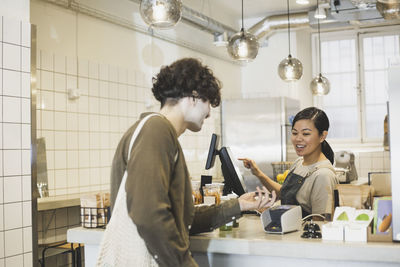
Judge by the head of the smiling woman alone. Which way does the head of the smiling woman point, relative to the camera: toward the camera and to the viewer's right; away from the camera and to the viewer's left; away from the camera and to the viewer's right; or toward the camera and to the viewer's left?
toward the camera and to the viewer's left

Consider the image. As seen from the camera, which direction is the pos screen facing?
to the viewer's right

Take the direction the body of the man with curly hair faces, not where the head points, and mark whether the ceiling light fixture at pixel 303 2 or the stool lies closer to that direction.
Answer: the ceiling light fixture

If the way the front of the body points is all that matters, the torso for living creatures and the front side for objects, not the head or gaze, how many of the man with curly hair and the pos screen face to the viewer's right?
2

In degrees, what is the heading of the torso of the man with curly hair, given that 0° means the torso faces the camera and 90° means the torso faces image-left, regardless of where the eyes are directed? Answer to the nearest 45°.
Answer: approximately 270°

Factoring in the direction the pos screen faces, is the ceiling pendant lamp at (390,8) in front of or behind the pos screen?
in front

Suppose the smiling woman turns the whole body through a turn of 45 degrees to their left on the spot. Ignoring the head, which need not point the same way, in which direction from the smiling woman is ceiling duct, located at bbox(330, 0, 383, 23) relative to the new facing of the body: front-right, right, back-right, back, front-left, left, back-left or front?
back

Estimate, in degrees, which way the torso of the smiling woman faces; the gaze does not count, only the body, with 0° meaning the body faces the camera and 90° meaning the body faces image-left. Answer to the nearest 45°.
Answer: approximately 45°
